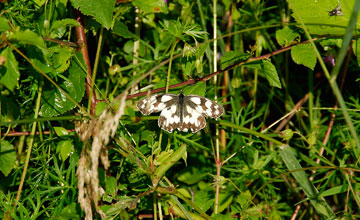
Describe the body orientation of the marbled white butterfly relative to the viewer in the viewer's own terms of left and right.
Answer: facing away from the viewer

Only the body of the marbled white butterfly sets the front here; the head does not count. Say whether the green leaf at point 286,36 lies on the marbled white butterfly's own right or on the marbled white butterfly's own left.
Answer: on the marbled white butterfly's own right

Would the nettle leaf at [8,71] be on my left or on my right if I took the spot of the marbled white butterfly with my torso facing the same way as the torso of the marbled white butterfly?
on my left

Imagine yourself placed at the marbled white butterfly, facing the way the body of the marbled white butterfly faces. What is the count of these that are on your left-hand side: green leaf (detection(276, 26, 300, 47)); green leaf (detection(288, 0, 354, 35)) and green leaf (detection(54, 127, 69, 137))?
1

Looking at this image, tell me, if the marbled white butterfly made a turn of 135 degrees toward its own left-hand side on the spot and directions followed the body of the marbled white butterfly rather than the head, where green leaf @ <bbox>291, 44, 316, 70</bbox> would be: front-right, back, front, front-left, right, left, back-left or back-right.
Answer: back-left

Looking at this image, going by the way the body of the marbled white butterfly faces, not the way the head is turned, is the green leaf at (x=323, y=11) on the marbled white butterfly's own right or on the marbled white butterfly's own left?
on the marbled white butterfly's own right

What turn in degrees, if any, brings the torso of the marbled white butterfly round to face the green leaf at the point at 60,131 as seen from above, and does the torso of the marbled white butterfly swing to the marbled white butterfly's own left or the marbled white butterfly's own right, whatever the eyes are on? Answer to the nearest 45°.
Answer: approximately 90° to the marbled white butterfly's own left

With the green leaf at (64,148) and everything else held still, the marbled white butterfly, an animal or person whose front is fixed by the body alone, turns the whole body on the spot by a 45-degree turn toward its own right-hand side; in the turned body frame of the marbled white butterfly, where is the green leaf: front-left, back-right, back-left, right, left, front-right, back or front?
back-left
